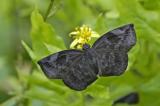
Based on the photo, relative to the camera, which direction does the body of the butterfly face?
away from the camera
